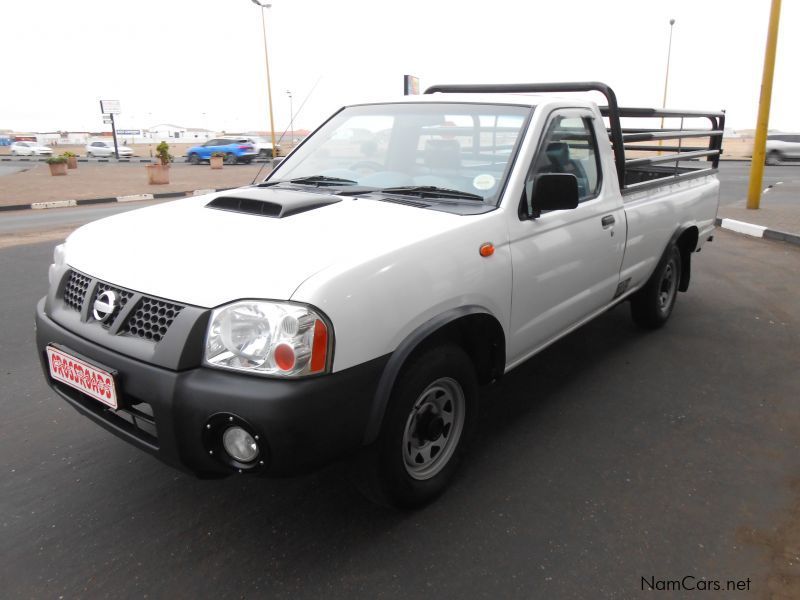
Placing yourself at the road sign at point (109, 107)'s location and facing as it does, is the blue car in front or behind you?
in front

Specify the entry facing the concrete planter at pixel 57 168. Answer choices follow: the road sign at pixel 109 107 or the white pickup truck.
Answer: the road sign

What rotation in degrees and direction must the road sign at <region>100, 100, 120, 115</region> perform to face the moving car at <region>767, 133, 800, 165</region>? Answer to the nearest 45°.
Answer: approximately 45° to its left

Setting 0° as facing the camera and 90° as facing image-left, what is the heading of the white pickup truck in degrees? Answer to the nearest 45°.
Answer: approximately 45°

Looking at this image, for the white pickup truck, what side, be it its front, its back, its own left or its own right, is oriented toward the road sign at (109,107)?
right

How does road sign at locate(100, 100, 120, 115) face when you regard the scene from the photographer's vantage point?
facing the viewer

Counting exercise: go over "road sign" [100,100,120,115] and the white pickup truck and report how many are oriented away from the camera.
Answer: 0

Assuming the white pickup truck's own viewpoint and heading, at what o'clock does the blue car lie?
The blue car is roughly at 4 o'clock from the white pickup truck.

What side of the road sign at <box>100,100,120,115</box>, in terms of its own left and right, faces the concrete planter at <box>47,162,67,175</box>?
front
